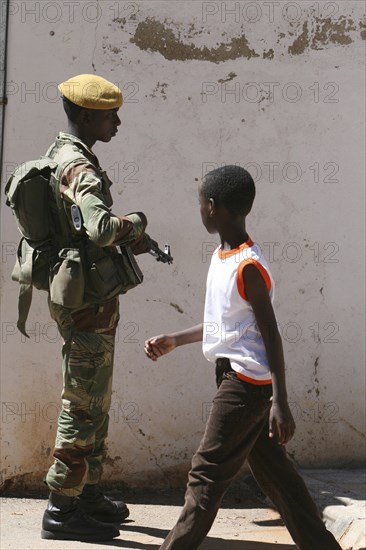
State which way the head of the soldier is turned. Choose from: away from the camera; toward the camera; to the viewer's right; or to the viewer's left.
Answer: to the viewer's right

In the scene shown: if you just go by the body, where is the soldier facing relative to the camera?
to the viewer's right

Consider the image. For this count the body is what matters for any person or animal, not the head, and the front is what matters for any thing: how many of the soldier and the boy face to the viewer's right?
1

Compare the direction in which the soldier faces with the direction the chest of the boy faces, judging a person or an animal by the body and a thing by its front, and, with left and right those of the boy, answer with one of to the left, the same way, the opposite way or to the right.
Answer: the opposite way

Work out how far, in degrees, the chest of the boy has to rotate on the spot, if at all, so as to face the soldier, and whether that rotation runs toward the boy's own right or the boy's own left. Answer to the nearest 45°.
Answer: approximately 45° to the boy's own right

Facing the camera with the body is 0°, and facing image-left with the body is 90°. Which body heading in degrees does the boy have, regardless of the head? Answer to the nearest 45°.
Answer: approximately 90°
